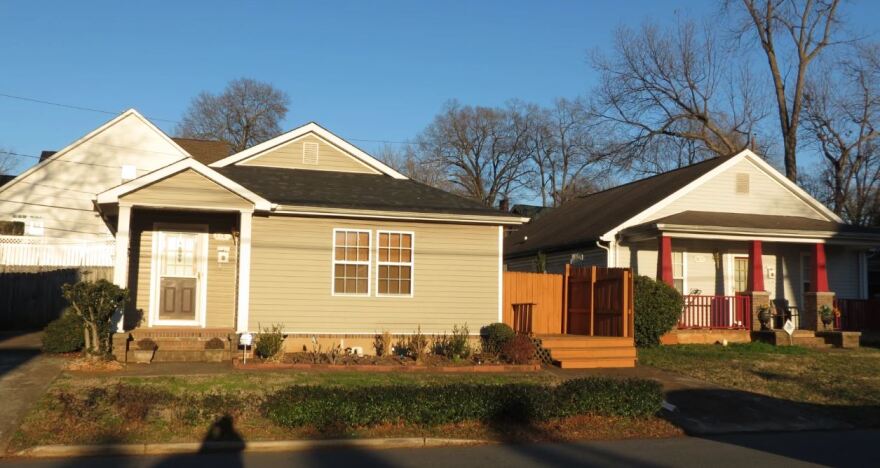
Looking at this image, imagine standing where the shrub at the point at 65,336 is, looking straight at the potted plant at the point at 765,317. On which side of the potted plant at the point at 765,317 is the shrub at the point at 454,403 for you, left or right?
right

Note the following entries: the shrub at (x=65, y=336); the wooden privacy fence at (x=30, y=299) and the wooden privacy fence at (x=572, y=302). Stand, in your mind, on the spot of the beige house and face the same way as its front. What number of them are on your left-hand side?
1

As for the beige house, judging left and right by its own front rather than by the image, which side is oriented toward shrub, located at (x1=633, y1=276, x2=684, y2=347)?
left

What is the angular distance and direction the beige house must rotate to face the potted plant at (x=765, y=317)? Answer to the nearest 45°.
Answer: approximately 90° to its left

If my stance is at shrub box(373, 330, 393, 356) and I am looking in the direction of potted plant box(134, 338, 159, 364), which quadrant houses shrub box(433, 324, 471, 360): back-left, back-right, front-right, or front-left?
back-left

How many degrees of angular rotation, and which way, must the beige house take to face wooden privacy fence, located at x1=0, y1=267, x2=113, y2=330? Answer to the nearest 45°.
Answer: approximately 135° to its right

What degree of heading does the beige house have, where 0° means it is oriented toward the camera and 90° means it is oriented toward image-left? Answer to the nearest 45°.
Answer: approximately 0°

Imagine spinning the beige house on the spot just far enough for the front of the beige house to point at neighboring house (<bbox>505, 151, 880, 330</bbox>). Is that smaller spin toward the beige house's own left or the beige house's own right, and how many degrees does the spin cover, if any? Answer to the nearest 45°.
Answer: approximately 90° to the beige house's own left

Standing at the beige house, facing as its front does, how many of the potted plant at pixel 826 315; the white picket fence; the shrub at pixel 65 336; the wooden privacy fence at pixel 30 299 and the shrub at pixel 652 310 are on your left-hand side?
2

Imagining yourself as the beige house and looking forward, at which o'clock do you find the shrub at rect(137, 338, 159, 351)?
The shrub is roughly at 2 o'clock from the beige house.

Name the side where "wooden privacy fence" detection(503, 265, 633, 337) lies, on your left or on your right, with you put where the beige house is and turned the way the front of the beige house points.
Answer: on your left
